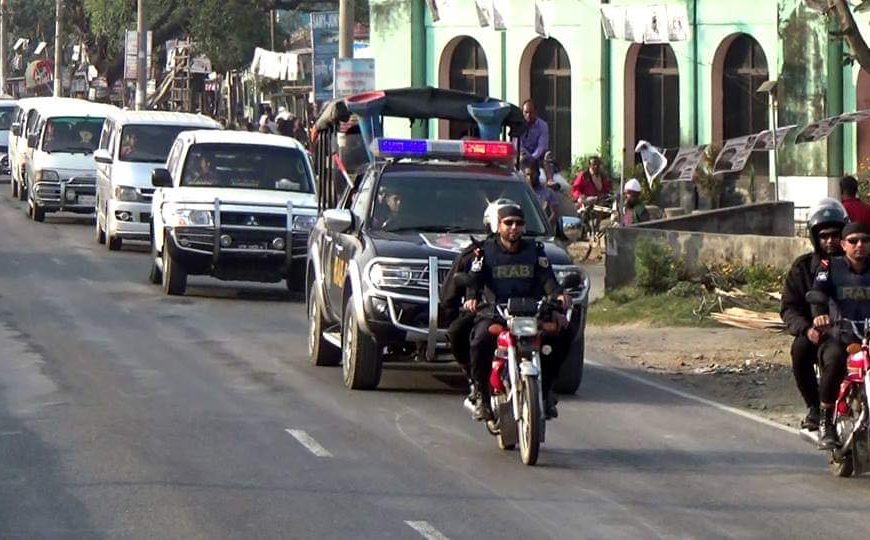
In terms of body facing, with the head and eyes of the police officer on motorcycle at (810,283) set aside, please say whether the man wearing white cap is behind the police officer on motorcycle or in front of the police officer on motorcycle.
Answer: behind

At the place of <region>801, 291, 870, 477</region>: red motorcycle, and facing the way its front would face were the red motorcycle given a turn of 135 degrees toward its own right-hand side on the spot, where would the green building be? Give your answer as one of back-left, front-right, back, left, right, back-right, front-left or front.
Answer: right

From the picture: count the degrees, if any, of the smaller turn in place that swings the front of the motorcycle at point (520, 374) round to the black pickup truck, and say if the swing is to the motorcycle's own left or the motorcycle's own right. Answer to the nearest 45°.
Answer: approximately 180°

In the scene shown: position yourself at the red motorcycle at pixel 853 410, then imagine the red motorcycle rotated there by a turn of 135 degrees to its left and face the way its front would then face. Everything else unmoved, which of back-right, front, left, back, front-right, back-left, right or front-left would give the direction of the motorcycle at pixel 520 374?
left

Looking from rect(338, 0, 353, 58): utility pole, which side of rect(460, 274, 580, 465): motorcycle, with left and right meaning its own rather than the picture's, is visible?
back

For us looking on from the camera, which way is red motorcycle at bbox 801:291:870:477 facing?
facing the viewer and to the right of the viewer

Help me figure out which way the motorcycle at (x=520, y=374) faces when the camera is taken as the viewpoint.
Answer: facing the viewer

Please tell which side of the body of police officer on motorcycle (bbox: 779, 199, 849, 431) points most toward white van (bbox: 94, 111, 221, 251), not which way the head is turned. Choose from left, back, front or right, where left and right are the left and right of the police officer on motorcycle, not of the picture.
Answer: back

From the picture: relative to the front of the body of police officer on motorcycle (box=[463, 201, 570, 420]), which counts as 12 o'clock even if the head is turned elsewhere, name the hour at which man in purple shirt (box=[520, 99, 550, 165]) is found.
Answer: The man in purple shirt is roughly at 6 o'clock from the police officer on motorcycle.

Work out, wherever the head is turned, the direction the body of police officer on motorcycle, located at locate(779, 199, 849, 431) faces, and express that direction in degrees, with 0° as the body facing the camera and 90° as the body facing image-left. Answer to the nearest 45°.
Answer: approximately 315°

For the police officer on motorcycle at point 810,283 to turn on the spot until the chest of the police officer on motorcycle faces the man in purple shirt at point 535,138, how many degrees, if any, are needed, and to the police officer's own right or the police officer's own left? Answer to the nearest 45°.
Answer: approximately 135° to the police officer's own left

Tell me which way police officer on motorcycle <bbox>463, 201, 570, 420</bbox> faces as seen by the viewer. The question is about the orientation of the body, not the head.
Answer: toward the camera

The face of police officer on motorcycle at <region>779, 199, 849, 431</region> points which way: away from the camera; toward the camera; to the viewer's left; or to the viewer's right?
toward the camera

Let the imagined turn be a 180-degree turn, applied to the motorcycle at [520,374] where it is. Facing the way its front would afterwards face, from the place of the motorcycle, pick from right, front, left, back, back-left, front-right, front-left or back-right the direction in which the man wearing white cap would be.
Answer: front
